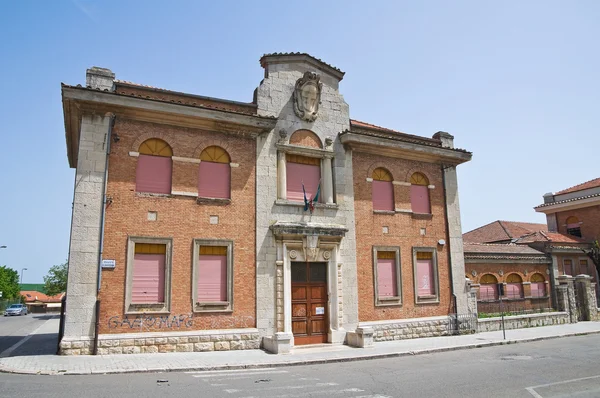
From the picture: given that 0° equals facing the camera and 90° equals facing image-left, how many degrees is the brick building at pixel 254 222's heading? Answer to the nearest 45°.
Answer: approximately 315°

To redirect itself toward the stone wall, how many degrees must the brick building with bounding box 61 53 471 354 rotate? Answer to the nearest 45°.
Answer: approximately 90° to its left

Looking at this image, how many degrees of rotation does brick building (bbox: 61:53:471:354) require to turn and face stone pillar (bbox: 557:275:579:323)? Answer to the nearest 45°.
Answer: approximately 90° to its left
